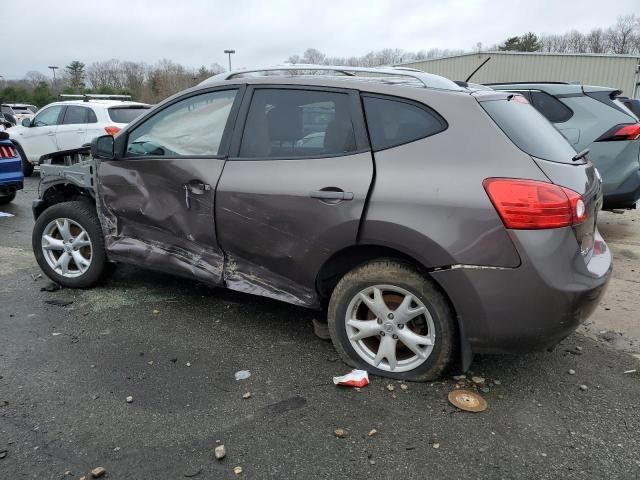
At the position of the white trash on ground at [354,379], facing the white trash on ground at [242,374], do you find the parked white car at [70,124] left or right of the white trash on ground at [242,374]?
right

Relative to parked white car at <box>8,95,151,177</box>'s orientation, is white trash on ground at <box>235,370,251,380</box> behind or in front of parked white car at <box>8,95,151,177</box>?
behind

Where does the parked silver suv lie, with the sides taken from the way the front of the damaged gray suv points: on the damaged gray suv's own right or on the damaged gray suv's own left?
on the damaged gray suv's own right

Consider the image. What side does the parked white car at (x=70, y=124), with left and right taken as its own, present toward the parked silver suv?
back

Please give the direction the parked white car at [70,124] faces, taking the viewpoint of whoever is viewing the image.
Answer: facing away from the viewer and to the left of the viewer

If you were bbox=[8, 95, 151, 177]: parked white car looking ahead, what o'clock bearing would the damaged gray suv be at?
The damaged gray suv is roughly at 7 o'clock from the parked white car.

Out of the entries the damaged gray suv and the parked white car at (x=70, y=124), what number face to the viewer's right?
0

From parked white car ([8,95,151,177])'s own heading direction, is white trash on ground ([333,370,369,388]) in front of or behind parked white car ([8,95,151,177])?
behind

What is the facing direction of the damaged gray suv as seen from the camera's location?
facing away from the viewer and to the left of the viewer
